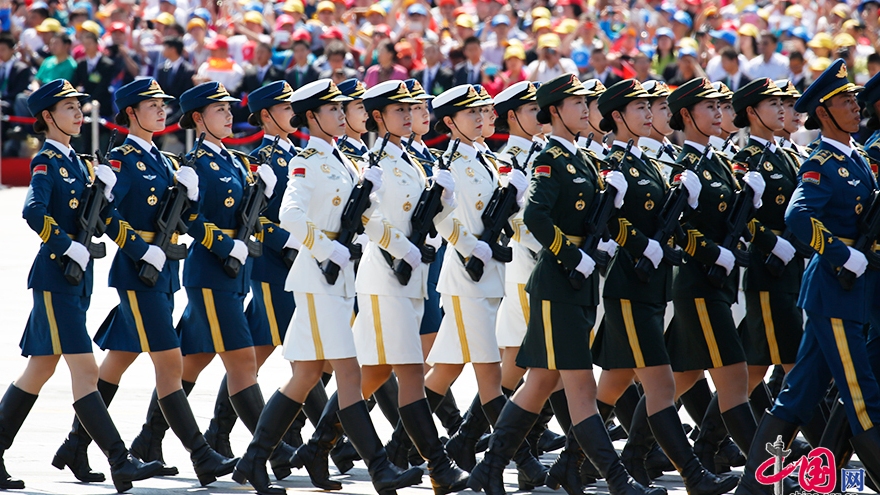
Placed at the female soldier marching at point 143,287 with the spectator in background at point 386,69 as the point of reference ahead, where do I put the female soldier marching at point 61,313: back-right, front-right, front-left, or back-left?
back-left

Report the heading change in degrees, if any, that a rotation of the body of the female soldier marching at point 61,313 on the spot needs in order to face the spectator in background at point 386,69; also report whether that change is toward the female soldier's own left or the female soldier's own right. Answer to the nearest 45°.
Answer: approximately 90° to the female soldier's own left
